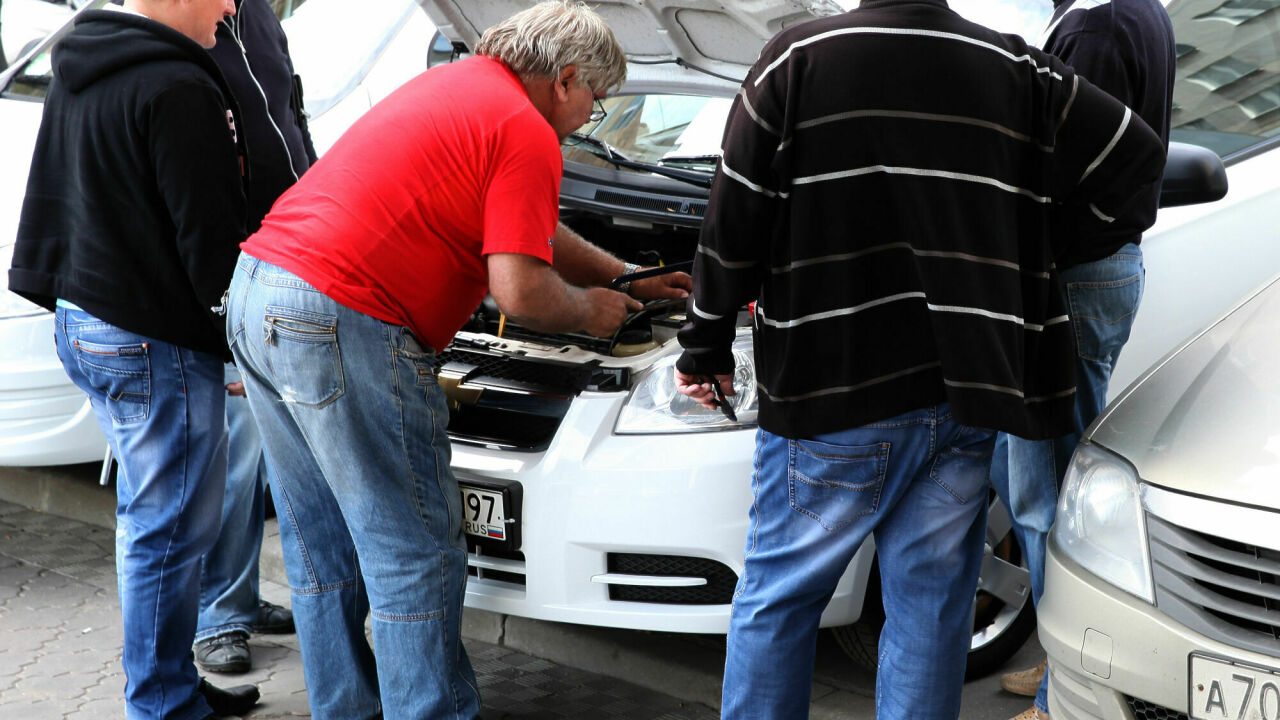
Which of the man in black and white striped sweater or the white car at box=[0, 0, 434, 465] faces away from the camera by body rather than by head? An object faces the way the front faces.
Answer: the man in black and white striped sweater

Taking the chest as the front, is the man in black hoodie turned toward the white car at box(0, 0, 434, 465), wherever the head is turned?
no

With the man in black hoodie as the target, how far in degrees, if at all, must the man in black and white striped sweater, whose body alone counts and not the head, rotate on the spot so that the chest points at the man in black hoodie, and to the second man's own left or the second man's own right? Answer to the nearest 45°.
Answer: approximately 90° to the second man's own left

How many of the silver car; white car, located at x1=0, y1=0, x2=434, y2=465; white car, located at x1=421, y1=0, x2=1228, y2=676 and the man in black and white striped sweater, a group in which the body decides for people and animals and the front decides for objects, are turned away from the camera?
1

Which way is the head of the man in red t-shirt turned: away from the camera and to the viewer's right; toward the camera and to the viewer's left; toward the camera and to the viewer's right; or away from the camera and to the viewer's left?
away from the camera and to the viewer's right

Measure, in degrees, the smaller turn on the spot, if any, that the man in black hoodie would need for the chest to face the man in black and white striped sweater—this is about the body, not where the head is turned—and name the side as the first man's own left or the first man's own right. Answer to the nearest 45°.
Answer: approximately 90° to the first man's own right

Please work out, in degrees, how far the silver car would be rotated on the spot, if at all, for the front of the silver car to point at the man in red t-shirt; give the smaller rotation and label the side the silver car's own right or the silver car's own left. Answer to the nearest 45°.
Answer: approximately 45° to the silver car's own right

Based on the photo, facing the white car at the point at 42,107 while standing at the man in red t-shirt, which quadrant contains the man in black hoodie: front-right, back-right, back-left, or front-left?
front-left

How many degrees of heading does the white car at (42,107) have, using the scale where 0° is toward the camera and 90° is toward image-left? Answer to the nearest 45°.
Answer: approximately 45°

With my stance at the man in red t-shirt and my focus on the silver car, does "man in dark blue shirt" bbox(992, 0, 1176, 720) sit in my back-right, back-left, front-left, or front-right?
front-left

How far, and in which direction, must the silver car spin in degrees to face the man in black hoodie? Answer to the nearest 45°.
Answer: approximately 45° to its right

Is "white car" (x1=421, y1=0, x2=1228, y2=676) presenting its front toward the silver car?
no

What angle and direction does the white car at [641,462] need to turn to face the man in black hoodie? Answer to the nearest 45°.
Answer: approximately 45° to its right

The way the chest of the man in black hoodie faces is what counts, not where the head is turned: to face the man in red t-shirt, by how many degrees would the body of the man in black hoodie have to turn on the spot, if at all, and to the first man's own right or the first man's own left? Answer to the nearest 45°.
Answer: approximately 90° to the first man's own right

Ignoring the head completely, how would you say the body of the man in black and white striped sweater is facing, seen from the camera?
away from the camera

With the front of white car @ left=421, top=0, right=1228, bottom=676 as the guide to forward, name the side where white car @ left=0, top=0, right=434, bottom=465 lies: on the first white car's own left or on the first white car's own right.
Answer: on the first white car's own right

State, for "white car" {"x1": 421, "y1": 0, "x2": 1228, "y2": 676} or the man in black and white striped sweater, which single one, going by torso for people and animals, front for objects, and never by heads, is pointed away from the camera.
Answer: the man in black and white striped sweater
